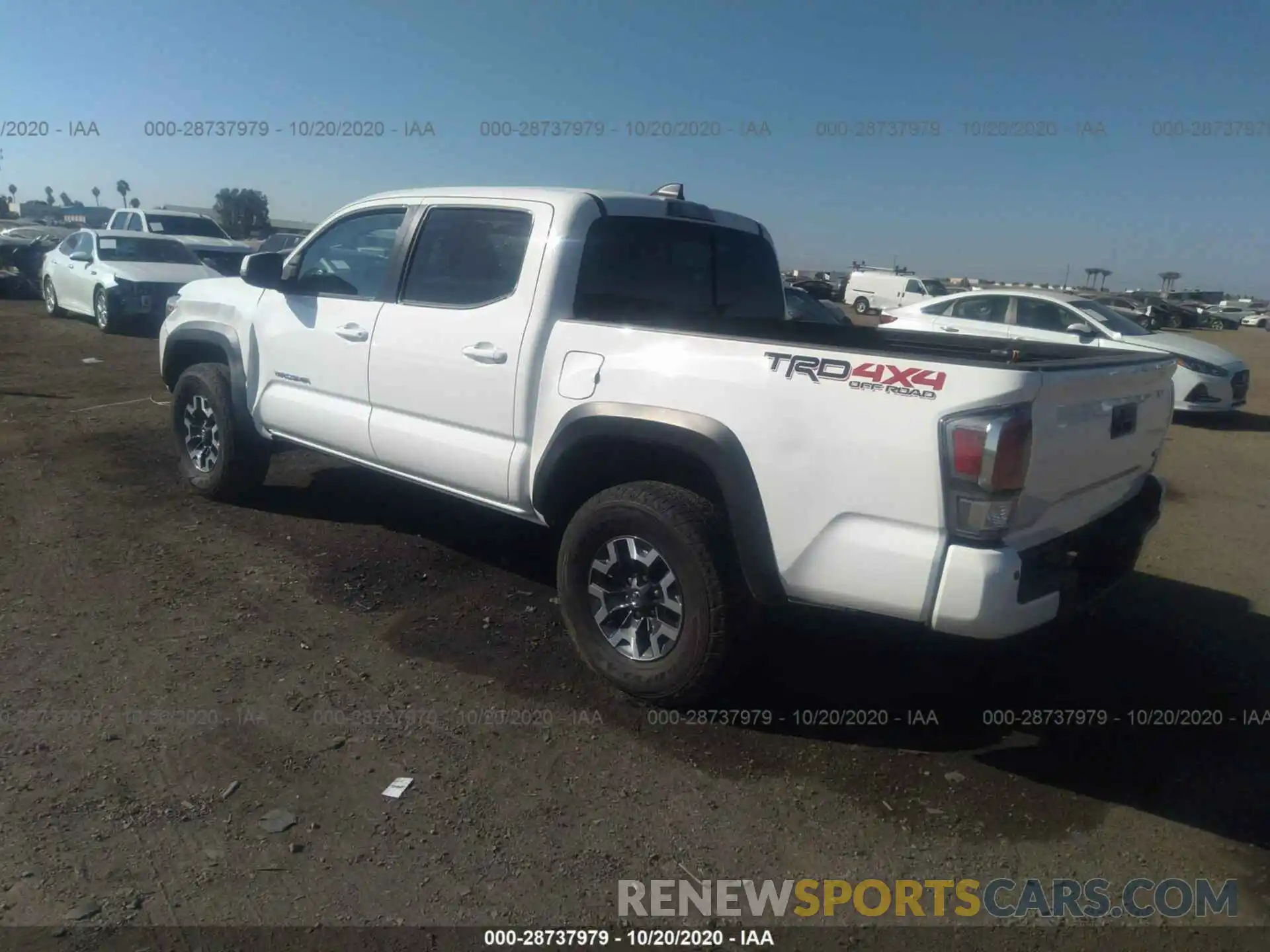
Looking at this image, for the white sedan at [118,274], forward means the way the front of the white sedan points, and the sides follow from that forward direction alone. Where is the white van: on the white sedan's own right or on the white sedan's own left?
on the white sedan's own left

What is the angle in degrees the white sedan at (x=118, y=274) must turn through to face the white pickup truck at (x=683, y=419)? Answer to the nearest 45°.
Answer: approximately 45° to its right

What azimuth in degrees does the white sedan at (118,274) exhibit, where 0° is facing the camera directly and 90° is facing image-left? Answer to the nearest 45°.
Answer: approximately 315°

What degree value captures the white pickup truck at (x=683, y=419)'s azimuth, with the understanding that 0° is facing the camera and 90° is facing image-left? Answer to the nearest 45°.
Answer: approximately 135°

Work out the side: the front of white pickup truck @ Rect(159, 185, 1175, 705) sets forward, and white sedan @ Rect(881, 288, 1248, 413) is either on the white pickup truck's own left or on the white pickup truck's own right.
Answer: on the white pickup truck's own right
